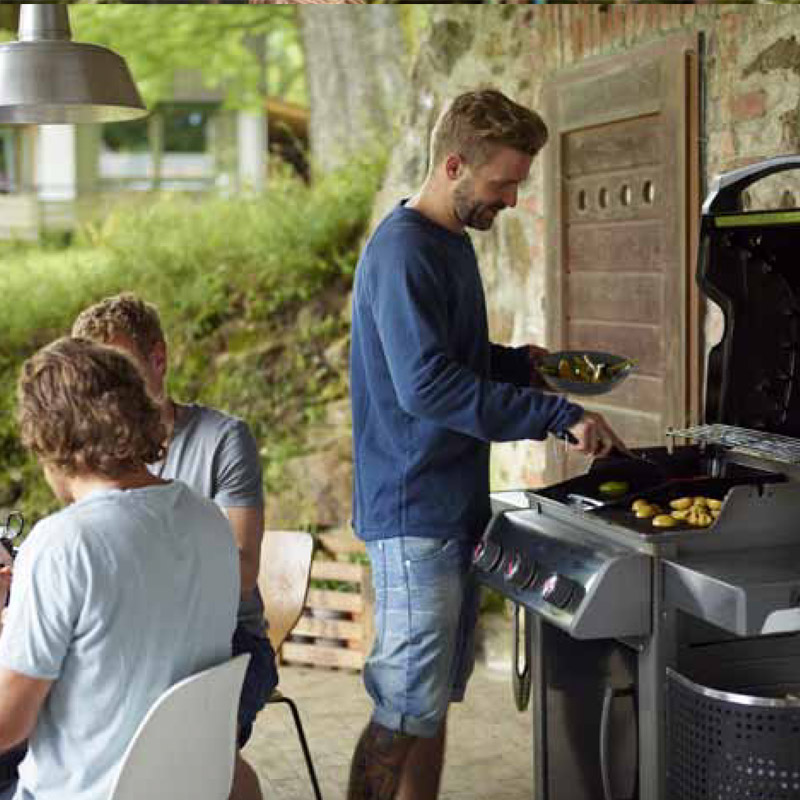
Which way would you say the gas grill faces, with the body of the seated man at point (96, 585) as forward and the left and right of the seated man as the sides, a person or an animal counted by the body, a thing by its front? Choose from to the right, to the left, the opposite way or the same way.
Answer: to the left

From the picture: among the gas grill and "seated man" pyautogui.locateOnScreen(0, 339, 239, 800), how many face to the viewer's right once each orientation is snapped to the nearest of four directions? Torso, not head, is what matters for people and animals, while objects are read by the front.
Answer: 0

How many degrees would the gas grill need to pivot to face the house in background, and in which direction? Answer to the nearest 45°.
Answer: approximately 90° to its right

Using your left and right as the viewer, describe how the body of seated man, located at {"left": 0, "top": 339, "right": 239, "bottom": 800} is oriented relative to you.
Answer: facing away from the viewer and to the left of the viewer

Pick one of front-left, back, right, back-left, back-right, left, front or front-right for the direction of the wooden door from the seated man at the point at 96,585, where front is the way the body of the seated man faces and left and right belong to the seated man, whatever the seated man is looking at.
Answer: right

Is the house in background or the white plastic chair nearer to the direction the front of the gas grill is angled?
the white plastic chair

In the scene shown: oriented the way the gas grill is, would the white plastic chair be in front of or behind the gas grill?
in front

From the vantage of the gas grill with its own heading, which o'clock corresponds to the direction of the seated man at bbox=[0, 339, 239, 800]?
The seated man is roughly at 12 o'clock from the gas grill.

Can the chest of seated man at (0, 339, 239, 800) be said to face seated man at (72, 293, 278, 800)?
no

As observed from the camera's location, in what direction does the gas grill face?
facing the viewer and to the left of the viewer

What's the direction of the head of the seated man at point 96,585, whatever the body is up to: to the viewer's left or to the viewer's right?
to the viewer's left

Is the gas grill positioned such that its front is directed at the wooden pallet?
no
